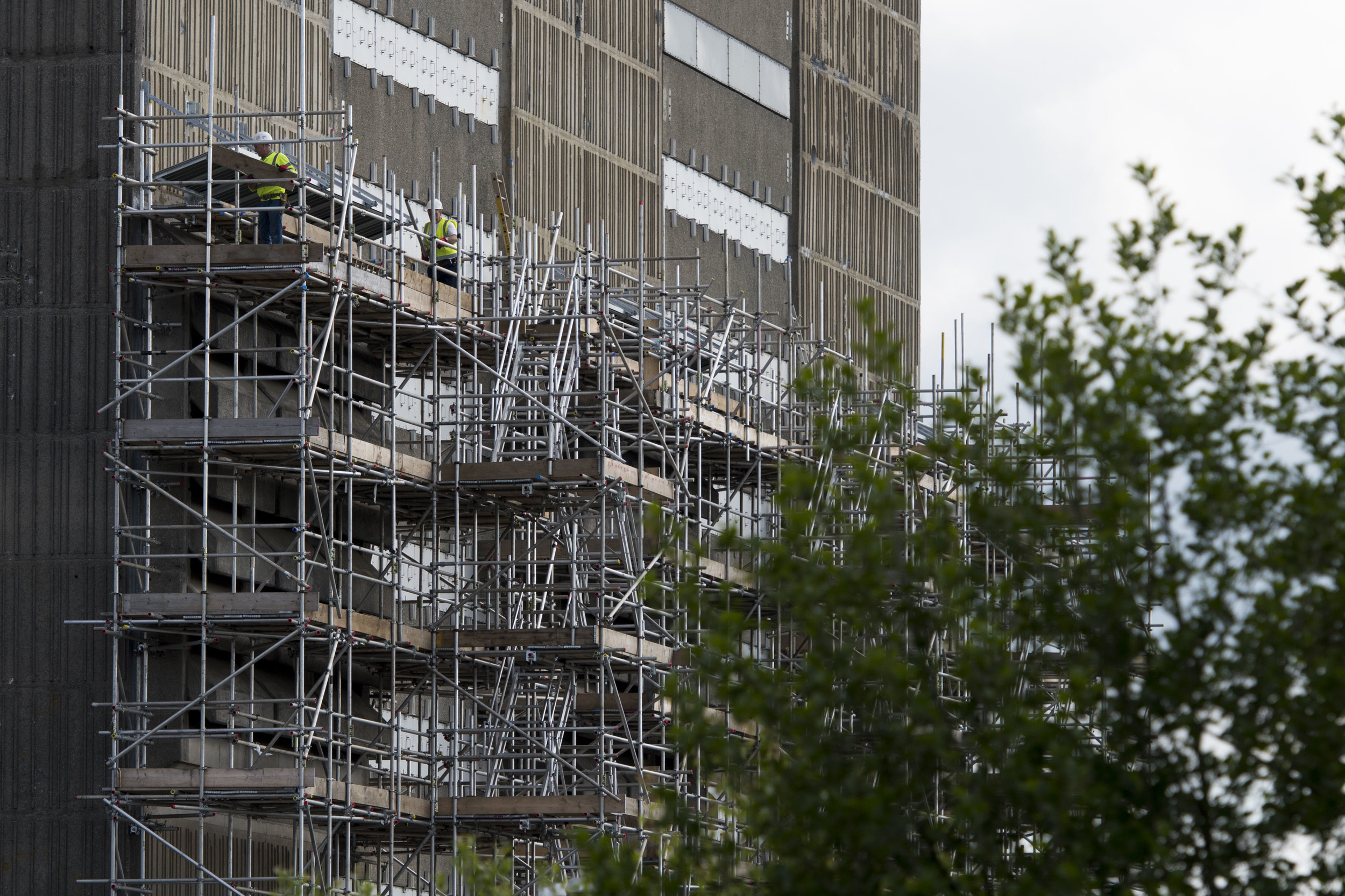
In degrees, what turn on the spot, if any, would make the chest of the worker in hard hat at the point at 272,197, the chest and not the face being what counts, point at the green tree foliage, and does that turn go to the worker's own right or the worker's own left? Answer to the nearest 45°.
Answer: approximately 45° to the worker's own left

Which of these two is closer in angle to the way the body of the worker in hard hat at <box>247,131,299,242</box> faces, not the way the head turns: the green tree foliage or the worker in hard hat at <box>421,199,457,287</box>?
the green tree foliage
